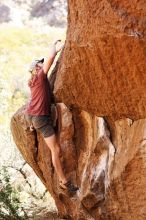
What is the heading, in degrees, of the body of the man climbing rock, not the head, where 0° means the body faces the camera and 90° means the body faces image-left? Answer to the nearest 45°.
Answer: approximately 270°
